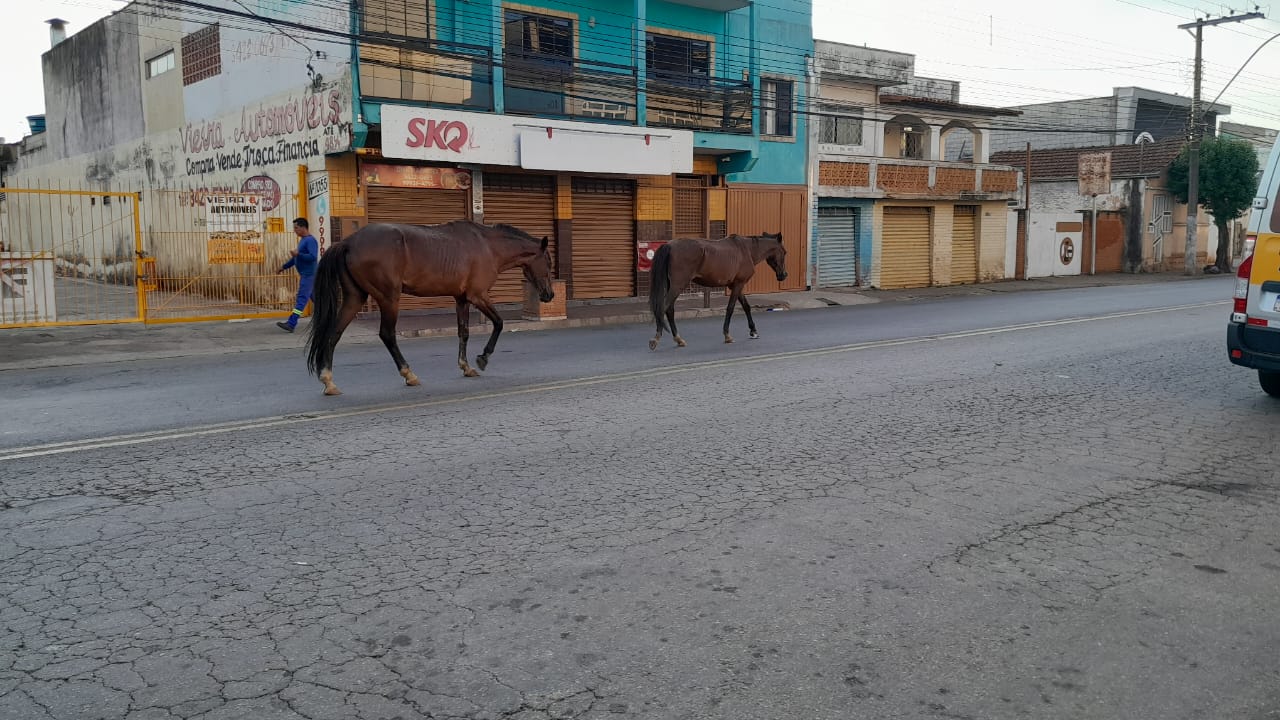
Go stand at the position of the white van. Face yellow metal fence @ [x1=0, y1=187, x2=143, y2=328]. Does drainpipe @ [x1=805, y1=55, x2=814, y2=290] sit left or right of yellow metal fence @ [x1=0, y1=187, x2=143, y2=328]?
right

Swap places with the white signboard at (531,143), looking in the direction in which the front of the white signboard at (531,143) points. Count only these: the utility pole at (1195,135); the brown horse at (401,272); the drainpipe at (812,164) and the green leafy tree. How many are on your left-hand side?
3

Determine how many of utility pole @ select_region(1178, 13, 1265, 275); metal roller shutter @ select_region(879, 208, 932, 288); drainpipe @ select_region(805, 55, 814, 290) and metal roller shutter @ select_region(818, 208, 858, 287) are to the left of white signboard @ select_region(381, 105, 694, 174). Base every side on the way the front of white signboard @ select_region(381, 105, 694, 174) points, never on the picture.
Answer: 4

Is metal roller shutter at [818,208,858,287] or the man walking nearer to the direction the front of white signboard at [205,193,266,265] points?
the man walking

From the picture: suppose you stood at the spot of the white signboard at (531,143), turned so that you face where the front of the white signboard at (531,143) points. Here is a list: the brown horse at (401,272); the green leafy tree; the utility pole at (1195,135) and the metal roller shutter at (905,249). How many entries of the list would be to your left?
3

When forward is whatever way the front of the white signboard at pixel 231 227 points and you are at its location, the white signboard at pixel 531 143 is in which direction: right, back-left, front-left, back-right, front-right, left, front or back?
left

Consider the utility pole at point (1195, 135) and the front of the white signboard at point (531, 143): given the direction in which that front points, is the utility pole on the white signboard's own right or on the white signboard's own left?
on the white signboard's own left

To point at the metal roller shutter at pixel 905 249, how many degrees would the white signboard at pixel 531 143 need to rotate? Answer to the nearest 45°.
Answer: approximately 90° to its left

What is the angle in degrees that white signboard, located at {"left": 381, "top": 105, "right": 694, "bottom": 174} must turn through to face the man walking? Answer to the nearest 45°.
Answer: approximately 90° to its right

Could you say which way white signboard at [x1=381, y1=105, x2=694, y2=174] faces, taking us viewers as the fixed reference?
facing the viewer and to the right of the viewer

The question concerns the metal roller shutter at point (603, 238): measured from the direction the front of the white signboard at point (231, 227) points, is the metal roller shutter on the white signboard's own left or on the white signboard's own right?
on the white signboard's own left

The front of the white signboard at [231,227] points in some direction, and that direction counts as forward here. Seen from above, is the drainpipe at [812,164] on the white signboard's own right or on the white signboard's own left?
on the white signboard's own left

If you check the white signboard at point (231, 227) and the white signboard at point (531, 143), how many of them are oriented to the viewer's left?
0

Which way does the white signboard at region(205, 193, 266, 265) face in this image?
toward the camera

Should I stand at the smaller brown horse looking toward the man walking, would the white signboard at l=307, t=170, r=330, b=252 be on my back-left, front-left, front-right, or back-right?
front-right
